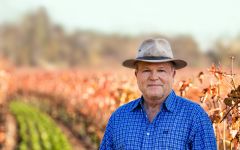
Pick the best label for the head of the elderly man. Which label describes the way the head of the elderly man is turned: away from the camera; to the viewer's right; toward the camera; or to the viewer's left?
toward the camera

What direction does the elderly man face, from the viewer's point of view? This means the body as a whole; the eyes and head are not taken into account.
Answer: toward the camera
